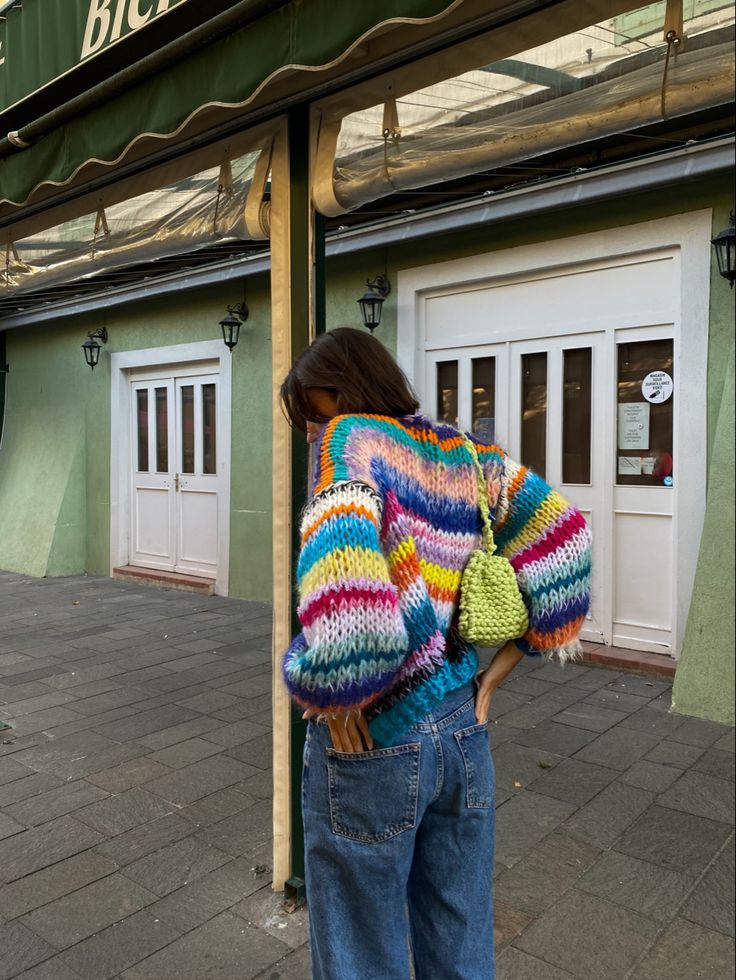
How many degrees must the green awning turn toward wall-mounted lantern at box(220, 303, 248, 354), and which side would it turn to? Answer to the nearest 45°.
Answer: approximately 135° to its right

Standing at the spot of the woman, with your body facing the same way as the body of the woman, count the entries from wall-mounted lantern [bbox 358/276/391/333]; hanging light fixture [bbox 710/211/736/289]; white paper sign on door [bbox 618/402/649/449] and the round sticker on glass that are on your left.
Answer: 0

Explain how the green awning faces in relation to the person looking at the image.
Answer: facing the viewer and to the left of the viewer

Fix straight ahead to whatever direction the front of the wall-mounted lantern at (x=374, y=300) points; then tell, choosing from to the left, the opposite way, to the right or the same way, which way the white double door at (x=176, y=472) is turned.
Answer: the same way

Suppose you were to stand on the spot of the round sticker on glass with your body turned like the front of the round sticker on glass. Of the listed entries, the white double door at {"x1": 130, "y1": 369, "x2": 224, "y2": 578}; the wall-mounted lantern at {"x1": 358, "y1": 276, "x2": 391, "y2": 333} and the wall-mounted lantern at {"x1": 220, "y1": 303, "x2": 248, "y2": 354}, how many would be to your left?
0

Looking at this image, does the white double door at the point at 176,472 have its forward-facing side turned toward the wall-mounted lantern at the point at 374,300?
no

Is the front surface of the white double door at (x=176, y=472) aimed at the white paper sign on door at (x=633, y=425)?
no

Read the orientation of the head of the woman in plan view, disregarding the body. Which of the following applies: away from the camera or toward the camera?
away from the camera

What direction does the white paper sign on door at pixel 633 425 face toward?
toward the camera

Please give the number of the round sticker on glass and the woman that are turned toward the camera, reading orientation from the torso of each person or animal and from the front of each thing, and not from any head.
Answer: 1

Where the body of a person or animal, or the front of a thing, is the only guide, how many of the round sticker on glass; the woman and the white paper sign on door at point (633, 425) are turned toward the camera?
2

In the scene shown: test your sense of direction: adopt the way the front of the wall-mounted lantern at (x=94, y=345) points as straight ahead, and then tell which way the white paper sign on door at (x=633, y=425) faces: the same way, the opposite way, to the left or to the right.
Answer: the same way

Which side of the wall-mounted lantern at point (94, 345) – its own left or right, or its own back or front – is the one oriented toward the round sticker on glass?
left

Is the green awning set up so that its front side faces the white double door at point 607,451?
no

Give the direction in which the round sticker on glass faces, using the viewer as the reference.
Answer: facing the viewer

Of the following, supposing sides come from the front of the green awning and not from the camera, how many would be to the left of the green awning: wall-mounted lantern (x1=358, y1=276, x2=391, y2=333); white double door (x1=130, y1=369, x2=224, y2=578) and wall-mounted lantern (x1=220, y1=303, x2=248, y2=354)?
0

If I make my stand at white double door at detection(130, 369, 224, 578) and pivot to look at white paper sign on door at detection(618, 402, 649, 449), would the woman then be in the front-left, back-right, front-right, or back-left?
front-right

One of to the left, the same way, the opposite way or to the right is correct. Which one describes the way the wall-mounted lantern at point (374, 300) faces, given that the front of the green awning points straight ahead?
the same way
